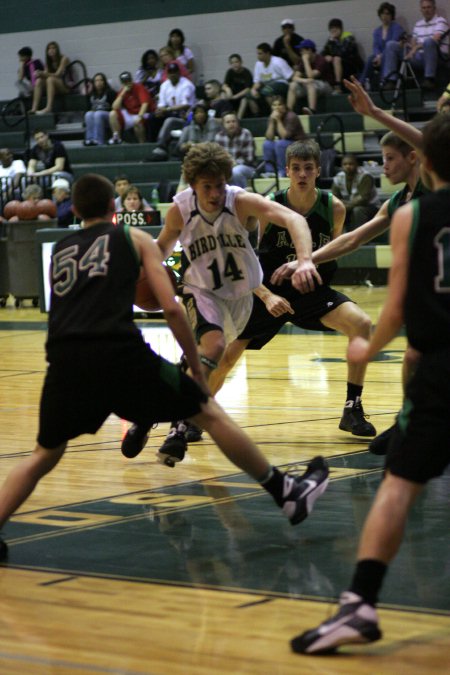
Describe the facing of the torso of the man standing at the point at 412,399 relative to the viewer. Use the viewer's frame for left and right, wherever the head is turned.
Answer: facing away from the viewer and to the left of the viewer

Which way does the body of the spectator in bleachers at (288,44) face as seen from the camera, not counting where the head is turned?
toward the camera

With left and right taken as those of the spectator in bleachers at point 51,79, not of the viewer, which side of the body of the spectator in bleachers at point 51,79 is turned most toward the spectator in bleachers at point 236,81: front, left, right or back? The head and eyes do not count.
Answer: left

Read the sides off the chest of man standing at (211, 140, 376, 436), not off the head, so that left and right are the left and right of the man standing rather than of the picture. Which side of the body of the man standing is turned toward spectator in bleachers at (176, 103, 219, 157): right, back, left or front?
back

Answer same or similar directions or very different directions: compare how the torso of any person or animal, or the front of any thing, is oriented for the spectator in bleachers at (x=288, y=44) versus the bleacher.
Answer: same or similar directions

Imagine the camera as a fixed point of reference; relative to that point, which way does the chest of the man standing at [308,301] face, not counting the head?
toward the camera

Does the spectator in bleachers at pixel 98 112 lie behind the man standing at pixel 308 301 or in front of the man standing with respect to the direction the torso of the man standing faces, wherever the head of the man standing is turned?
behind

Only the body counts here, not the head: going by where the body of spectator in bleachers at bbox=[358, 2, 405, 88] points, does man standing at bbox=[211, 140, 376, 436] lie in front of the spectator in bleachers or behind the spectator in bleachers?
in front

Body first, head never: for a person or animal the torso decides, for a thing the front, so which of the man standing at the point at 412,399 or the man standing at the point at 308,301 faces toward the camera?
the man standing at the point at 308,301

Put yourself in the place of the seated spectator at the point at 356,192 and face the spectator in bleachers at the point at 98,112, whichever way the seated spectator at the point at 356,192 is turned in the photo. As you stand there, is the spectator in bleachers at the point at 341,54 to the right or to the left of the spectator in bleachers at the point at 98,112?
right

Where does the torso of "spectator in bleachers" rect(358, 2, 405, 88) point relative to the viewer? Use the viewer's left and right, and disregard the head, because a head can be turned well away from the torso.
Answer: facing the viewer and to the left of the viewer

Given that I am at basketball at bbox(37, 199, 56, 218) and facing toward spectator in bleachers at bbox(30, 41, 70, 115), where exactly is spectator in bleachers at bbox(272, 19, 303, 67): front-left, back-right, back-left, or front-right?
front-right

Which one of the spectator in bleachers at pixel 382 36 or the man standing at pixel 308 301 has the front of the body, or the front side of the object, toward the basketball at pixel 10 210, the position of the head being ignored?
the spectator in bleachers

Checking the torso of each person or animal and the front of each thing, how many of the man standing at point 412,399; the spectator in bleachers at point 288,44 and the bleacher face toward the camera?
2

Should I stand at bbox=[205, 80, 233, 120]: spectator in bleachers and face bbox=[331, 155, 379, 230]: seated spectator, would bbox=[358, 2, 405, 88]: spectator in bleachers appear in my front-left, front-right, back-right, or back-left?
front-left

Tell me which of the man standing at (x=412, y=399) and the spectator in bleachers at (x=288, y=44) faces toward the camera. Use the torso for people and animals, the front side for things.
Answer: the spectator in bleachers

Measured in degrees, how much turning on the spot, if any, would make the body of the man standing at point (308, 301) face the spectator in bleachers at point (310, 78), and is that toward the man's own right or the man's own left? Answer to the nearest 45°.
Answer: approximately 180°

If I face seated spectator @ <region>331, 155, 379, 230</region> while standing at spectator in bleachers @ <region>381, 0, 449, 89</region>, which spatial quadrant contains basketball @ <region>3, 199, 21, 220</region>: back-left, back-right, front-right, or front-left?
front-right

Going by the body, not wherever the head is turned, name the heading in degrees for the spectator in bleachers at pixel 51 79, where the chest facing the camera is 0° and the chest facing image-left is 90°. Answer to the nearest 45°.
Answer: approximately 45°

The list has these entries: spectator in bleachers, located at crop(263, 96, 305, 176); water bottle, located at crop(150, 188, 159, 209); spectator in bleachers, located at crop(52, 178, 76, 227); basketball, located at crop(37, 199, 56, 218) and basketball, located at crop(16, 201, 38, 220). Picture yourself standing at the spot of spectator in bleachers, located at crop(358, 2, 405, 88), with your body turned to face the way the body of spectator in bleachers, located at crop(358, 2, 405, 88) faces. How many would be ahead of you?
5
